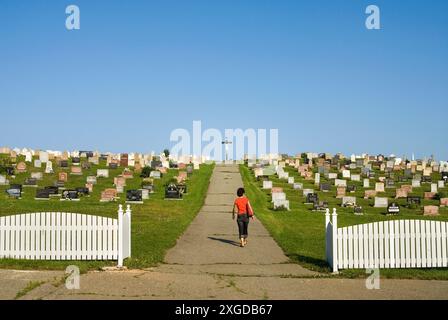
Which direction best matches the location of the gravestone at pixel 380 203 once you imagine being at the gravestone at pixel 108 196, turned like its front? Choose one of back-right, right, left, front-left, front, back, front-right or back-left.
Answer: left

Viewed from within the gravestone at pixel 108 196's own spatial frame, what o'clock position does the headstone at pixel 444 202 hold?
The headstone is roughly at 9 o'clock from the gravestone.

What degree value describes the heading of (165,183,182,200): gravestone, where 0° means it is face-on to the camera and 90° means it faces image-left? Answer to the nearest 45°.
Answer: approximately 0°

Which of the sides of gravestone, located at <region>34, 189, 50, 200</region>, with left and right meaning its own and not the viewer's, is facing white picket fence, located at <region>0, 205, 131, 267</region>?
front

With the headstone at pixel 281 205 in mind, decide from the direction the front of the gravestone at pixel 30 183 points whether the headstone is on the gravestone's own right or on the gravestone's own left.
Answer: on the gravestone's own left

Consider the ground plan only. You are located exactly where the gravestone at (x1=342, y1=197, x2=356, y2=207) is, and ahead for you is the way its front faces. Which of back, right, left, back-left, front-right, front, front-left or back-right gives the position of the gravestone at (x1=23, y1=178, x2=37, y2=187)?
right

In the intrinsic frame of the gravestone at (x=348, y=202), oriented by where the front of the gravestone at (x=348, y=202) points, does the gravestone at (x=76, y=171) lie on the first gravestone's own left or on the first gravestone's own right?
on the first gravestone's own right

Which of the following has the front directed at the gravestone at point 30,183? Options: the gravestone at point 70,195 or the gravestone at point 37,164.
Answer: the gravestone at point 37,164

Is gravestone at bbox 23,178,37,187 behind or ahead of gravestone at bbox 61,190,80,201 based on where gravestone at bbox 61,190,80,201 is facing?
behind

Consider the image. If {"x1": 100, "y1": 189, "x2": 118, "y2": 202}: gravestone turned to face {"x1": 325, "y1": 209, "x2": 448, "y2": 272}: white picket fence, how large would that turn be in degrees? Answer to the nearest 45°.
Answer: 0° — it already faces it

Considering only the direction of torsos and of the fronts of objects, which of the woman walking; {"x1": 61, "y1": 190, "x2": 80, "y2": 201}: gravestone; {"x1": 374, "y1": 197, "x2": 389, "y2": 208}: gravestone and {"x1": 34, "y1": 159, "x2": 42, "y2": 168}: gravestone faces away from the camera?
the woman walking

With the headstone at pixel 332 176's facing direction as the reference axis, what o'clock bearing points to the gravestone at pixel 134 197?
The gravestone is roughly at 1 o'clock from the headstone.

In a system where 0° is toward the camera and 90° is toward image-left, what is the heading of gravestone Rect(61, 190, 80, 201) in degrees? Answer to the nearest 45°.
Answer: approximately 0°

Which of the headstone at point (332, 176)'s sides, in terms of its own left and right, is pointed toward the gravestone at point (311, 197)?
front

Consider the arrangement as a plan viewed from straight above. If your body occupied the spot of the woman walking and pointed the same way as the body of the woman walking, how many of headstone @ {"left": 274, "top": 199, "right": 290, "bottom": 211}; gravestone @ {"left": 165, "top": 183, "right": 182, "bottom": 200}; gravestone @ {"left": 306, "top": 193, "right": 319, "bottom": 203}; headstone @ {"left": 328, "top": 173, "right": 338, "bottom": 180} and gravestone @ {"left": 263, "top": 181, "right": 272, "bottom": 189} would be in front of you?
5

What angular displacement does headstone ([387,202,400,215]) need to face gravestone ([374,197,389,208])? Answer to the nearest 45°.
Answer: approximately 180°

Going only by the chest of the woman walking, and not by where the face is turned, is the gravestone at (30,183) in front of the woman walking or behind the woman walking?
in front
